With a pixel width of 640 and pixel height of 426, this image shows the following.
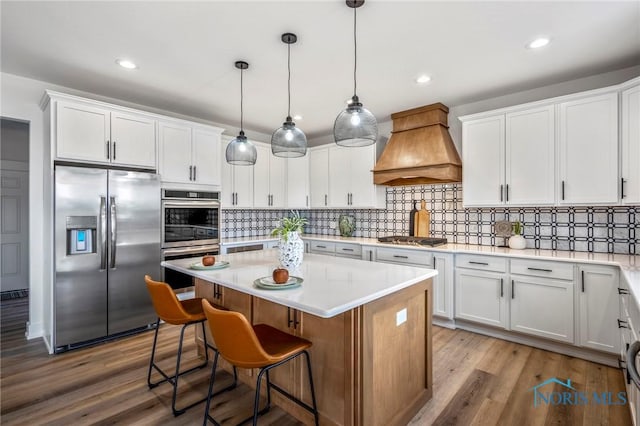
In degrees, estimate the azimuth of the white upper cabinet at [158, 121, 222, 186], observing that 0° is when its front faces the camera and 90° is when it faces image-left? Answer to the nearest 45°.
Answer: approximately 315°

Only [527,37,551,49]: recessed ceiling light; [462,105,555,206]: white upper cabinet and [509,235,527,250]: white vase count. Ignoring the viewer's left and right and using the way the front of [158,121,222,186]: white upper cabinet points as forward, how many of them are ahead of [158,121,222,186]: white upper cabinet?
3

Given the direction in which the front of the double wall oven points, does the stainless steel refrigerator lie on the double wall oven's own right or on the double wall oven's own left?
on the double wall oven's own right

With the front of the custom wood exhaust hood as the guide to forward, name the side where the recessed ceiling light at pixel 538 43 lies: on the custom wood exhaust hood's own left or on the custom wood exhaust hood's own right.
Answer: on the custom wood exhaust hood's own left

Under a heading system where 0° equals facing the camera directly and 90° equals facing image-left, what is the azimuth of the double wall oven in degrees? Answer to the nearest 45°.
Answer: approximately 315°

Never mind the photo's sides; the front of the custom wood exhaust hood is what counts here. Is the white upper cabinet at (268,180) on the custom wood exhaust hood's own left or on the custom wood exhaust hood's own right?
on the custom wood exhaust hood's own right

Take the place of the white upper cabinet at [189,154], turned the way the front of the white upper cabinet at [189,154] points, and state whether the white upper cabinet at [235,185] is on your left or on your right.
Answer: on your left

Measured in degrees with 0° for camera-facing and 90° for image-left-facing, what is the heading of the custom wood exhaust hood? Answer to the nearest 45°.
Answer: approximately 45°
